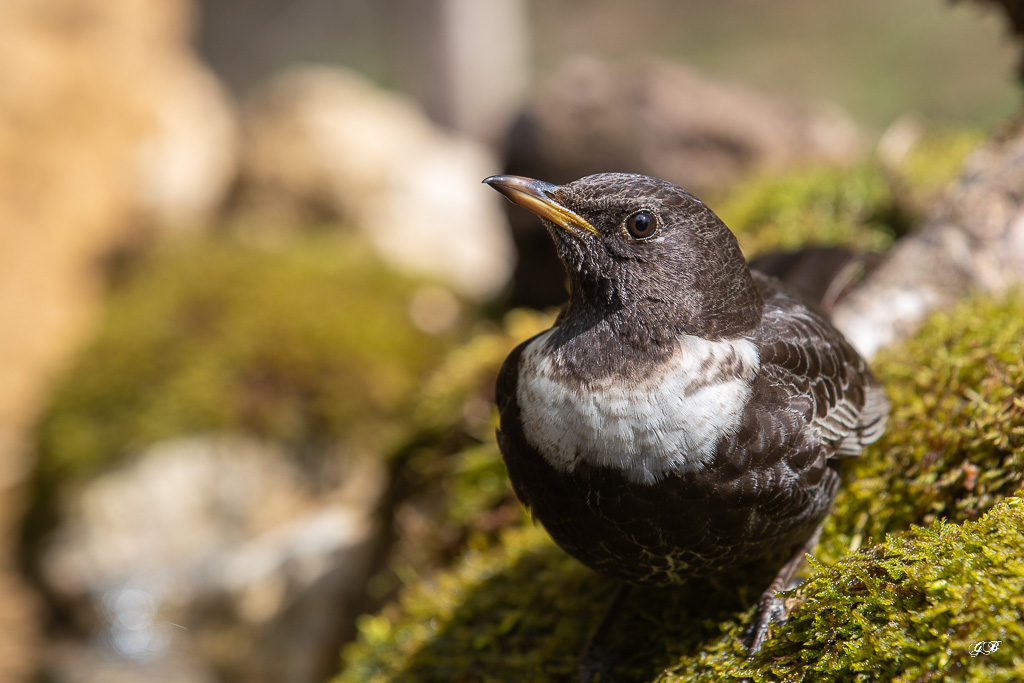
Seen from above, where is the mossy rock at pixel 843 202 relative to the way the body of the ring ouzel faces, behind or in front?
behind

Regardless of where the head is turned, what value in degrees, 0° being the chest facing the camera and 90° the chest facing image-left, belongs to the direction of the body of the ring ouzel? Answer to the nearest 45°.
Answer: approximately 45°

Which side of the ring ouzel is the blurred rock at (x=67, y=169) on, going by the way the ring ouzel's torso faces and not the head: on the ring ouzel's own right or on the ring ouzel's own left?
on the ring ouzel's own right

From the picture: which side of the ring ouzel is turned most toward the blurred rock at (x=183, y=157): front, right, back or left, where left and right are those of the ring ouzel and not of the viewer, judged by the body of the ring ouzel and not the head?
right

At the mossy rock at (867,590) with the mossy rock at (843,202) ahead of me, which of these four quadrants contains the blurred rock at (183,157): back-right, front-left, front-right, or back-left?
front-left

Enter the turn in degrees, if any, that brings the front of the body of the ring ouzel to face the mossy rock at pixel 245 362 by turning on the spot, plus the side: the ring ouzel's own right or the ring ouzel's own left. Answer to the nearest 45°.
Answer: approximately 90° to the ring ouzel's own right

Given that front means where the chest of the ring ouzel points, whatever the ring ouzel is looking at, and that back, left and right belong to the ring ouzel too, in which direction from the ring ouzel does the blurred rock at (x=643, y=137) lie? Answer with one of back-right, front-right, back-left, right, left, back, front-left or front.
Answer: back-right

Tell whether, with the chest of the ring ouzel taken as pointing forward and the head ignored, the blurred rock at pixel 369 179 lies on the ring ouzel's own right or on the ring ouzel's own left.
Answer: on the ring ouzel's own right

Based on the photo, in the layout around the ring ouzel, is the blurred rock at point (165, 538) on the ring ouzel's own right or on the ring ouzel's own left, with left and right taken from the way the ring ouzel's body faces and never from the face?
on the ring ouzel's own right
